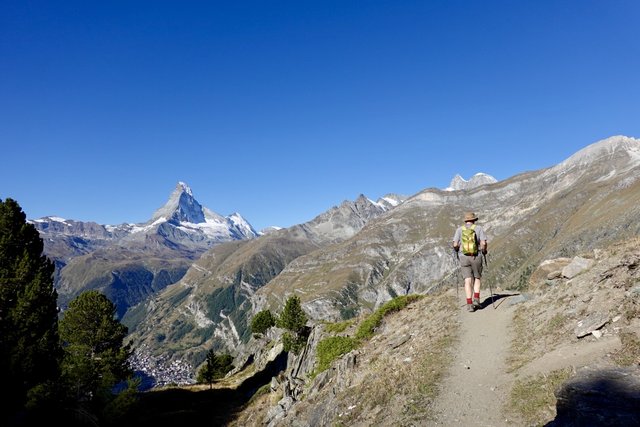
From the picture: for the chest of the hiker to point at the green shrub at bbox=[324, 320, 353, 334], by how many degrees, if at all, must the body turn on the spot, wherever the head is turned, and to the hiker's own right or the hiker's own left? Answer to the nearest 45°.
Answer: approximately 45° to the hiker's own left

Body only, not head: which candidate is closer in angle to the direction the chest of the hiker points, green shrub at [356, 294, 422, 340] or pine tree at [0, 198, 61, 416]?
the green shrub

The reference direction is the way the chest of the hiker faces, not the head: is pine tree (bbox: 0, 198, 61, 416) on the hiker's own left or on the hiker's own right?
on the hiker's own left

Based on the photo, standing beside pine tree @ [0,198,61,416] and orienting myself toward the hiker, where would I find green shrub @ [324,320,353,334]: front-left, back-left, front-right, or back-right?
front-left

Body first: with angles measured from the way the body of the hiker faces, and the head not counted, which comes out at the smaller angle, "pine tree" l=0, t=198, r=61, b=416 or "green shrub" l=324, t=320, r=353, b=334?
the green shrub

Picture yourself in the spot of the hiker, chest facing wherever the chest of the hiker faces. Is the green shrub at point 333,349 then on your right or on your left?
on your left

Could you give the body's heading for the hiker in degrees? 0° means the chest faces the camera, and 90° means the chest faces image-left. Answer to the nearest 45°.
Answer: approximately 180°
